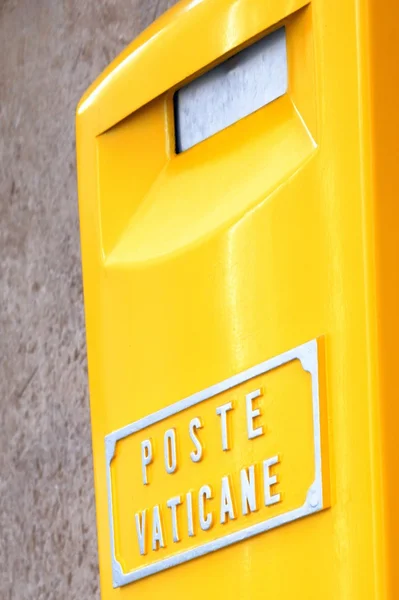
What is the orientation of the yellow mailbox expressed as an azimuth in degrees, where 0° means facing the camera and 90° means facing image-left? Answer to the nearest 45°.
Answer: approximately 45°
